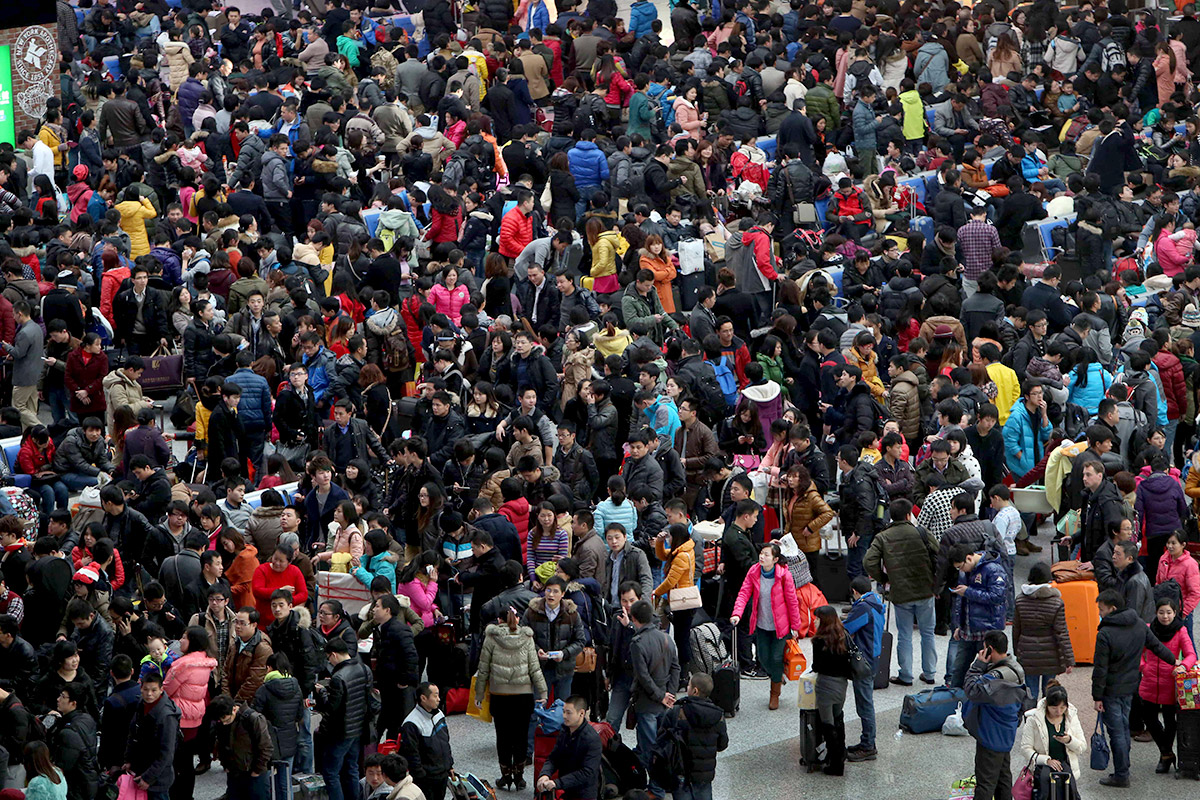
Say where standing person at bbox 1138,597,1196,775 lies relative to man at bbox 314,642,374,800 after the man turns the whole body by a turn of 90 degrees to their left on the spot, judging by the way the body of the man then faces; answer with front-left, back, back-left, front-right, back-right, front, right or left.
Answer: back-left

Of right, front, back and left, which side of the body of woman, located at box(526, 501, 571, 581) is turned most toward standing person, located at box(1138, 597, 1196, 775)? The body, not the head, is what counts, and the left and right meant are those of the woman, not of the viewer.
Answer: left

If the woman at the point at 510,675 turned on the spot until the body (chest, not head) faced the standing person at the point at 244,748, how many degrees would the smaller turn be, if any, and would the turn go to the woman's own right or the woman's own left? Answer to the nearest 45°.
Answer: approximately 135° to the woman's own left

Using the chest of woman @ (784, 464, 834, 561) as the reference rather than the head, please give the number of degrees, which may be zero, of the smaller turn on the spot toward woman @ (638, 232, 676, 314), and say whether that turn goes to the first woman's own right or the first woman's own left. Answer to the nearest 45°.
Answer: approximately 135° to the first woman's own right

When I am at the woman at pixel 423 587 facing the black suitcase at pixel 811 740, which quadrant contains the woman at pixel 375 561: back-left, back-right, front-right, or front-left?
back-left

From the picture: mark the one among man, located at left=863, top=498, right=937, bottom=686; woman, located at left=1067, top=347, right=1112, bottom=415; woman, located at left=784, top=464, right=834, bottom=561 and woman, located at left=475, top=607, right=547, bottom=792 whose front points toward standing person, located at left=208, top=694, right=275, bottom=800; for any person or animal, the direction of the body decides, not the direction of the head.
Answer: woman, located at left=784, top=464, right=834, bottom=561

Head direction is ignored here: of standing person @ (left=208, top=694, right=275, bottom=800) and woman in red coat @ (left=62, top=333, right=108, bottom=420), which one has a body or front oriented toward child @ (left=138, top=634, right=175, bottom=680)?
the woman in red coat

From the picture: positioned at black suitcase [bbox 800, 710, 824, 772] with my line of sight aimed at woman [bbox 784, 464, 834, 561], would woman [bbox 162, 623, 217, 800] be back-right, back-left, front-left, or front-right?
back-left

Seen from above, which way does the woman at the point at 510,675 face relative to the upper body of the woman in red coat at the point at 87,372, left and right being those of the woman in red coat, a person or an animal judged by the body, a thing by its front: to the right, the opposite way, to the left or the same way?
the opposite way

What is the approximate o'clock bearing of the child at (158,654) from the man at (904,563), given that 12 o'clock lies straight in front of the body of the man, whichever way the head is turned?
The child is roughly at 8 o'clock from the man.

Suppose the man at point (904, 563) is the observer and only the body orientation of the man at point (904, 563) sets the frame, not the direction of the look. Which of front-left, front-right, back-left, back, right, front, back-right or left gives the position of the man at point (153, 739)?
back-left

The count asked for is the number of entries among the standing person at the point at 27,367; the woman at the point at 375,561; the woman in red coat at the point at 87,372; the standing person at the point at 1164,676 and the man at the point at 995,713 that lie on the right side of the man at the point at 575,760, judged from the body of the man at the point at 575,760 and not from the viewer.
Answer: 3

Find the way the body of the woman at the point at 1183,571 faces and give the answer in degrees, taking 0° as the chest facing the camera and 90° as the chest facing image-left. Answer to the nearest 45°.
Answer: approximately 45°
